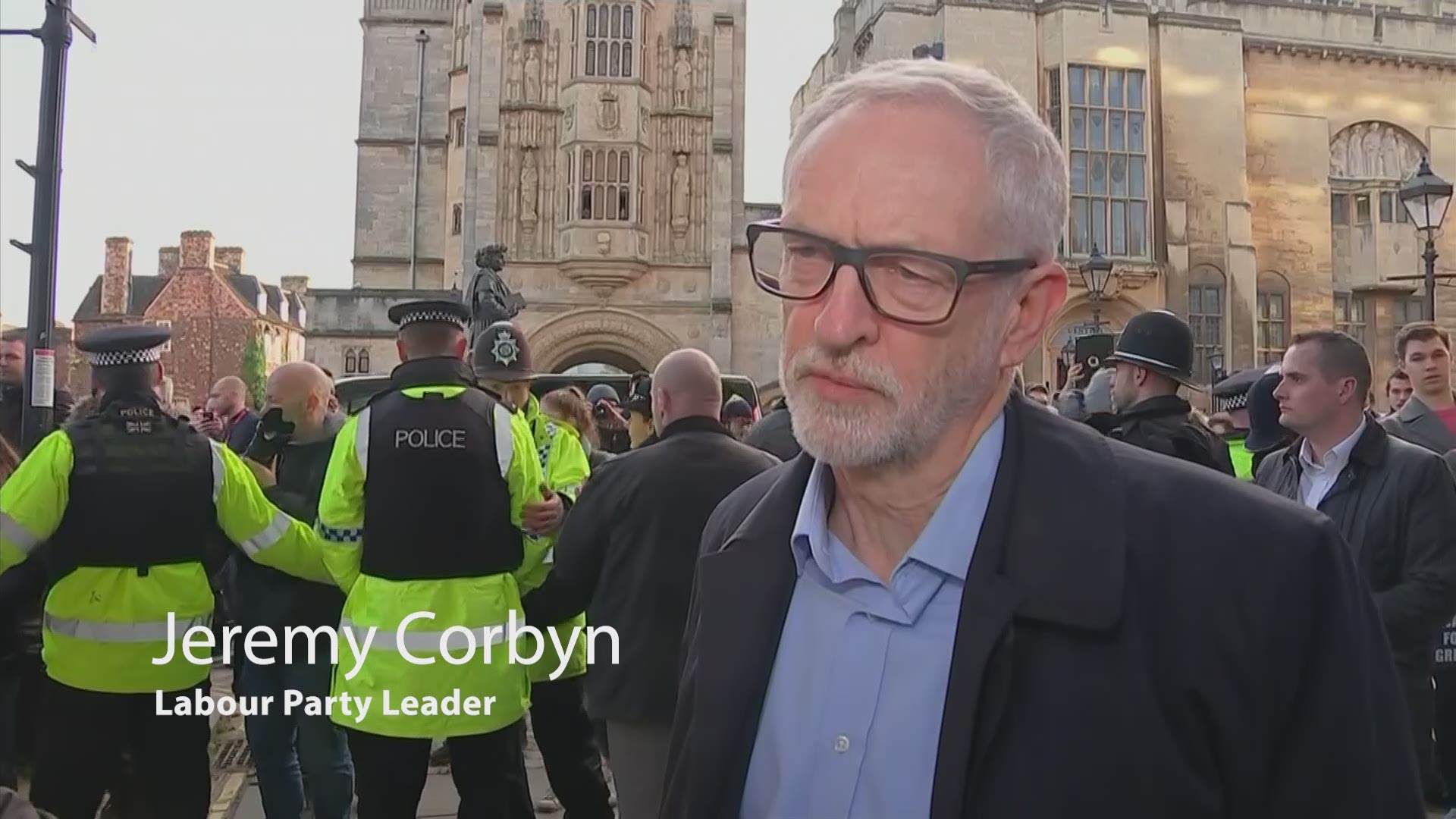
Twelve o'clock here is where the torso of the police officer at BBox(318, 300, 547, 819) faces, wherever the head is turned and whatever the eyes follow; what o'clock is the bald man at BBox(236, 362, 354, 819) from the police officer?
The bald man is roughly at 11 o'clock from the police officer.

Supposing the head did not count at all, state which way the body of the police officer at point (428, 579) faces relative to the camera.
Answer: away from the camera

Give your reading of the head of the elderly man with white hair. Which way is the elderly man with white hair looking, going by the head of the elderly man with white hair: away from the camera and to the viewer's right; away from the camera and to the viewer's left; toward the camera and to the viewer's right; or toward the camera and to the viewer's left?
toward the camera and to the viewer's left

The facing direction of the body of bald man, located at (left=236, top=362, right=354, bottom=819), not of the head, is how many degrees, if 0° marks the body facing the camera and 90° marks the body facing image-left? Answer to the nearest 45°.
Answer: approximately 45°

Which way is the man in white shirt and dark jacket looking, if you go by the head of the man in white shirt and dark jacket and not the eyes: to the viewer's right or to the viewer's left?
to the viewer's left

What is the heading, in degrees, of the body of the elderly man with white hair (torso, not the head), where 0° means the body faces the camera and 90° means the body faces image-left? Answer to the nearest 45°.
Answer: approximately 45°

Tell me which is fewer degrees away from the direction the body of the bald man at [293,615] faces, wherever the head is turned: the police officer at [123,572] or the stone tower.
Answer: the police officer

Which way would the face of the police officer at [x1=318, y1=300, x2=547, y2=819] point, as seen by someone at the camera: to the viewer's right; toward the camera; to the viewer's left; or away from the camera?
away from the camera

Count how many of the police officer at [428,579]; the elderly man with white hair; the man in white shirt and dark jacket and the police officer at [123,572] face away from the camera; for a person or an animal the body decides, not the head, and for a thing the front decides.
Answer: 2

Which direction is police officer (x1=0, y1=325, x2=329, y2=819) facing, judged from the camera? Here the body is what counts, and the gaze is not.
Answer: away from the camera

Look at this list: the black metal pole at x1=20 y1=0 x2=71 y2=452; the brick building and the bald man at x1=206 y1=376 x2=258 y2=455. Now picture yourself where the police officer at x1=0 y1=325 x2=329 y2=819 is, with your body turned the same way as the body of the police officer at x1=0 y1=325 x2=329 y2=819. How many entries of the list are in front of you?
3
